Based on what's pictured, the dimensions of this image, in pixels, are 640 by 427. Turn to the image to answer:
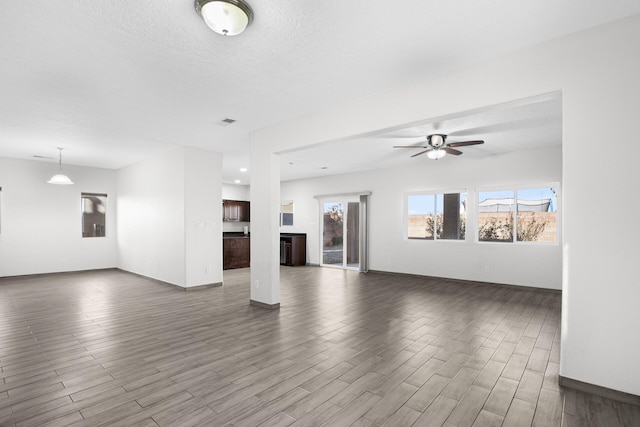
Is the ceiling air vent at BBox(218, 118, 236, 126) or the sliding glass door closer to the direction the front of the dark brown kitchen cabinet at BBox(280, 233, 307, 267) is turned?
the ceiling air vent

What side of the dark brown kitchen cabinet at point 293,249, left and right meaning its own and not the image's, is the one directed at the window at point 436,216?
left

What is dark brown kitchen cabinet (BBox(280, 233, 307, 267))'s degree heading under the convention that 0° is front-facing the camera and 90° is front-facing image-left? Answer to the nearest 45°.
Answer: approximately 45°

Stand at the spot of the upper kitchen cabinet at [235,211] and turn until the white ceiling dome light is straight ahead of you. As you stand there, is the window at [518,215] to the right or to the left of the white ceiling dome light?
left

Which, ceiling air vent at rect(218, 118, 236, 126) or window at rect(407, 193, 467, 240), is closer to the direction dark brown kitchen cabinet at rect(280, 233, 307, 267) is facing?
the ceiling air vent

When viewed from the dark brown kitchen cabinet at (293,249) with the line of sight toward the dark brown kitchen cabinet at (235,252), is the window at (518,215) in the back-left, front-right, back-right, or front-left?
back-left

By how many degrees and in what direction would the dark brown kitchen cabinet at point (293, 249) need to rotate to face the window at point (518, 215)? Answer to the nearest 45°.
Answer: approximately 90° to its left

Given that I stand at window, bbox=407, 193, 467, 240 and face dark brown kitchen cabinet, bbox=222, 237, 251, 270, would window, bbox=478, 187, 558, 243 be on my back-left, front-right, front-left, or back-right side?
back-left

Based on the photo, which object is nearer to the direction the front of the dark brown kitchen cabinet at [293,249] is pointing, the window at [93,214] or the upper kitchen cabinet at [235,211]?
the window
